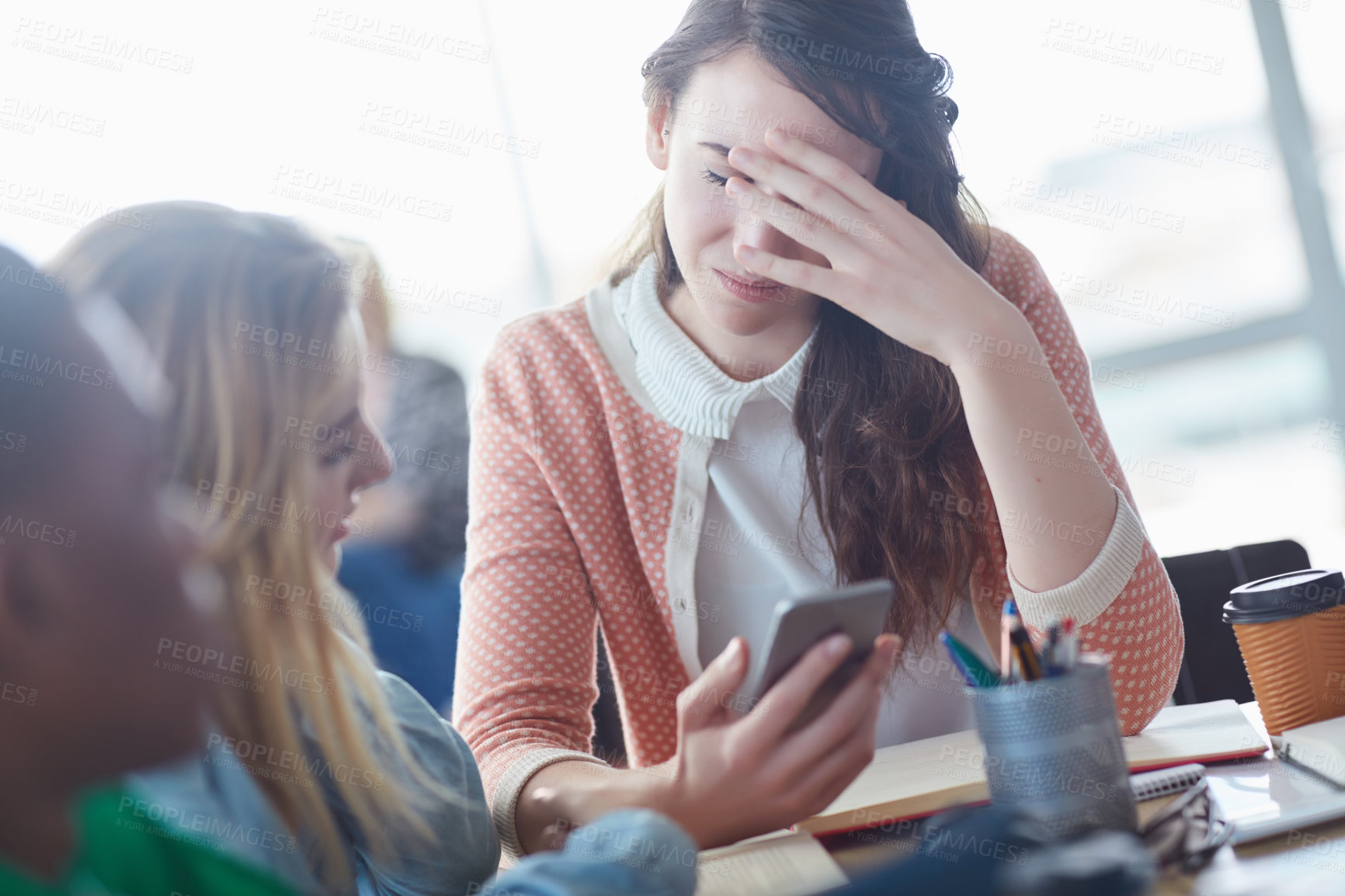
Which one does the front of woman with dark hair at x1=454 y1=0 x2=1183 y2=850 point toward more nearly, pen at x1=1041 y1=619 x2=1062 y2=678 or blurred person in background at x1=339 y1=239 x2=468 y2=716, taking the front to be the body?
the pen

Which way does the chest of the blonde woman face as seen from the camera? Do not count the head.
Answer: to the viewer's right

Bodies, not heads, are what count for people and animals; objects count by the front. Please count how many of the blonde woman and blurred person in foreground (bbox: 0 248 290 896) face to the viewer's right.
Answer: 2

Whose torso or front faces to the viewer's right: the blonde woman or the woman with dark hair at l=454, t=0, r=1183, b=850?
the blonde woman

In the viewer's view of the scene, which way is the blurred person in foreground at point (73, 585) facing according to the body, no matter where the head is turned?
to the viewer's right

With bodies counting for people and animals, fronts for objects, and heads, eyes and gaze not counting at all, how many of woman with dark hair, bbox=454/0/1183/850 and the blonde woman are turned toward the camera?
1

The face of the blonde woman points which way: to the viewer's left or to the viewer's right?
to the viewer's right

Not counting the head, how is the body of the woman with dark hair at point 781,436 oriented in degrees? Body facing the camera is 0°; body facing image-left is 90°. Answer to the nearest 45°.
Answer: approximately 0°
